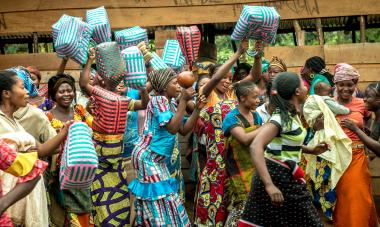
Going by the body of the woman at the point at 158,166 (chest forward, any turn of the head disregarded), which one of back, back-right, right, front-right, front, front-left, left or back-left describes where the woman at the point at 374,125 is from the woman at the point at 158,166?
front

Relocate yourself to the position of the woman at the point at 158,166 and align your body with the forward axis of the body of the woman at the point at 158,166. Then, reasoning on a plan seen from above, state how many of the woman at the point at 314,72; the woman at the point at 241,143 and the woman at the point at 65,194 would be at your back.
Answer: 1

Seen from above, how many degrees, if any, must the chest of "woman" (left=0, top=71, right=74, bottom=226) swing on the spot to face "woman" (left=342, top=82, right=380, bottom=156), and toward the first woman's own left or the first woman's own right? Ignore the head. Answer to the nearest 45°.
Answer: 0° — they already face them

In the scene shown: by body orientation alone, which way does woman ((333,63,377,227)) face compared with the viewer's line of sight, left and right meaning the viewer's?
facing the viewer and to the left of the viewer

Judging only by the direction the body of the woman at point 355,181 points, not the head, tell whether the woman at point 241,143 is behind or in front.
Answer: in front

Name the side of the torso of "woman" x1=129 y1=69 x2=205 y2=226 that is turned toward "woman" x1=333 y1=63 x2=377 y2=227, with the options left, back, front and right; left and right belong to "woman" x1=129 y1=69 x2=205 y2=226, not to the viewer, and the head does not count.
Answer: front

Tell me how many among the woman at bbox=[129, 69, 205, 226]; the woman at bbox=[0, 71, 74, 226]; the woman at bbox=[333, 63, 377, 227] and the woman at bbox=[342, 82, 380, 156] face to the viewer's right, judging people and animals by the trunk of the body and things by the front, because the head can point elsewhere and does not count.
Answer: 2

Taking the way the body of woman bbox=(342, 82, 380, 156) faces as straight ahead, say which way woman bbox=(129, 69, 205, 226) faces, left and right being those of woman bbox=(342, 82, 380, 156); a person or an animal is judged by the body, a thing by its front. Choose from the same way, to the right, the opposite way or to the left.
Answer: the opposite way

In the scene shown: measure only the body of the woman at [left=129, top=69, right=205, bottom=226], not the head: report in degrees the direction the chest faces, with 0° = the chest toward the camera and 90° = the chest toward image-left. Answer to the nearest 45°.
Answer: approximately 270°

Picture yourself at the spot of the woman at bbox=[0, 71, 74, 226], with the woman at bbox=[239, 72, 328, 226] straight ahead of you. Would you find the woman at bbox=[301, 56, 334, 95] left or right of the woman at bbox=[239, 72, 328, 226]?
left

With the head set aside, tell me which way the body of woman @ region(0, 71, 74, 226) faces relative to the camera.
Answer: to the viewer's right

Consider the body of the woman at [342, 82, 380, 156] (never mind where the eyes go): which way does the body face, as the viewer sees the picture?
to the viewer's left

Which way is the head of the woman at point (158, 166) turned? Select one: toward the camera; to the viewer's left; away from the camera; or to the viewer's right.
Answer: to the viewer's right

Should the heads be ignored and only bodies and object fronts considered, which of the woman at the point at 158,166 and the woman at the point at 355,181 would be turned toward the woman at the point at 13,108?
the woman at the point at 355,181

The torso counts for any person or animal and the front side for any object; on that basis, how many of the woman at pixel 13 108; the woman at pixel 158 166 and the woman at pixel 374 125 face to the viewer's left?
1
